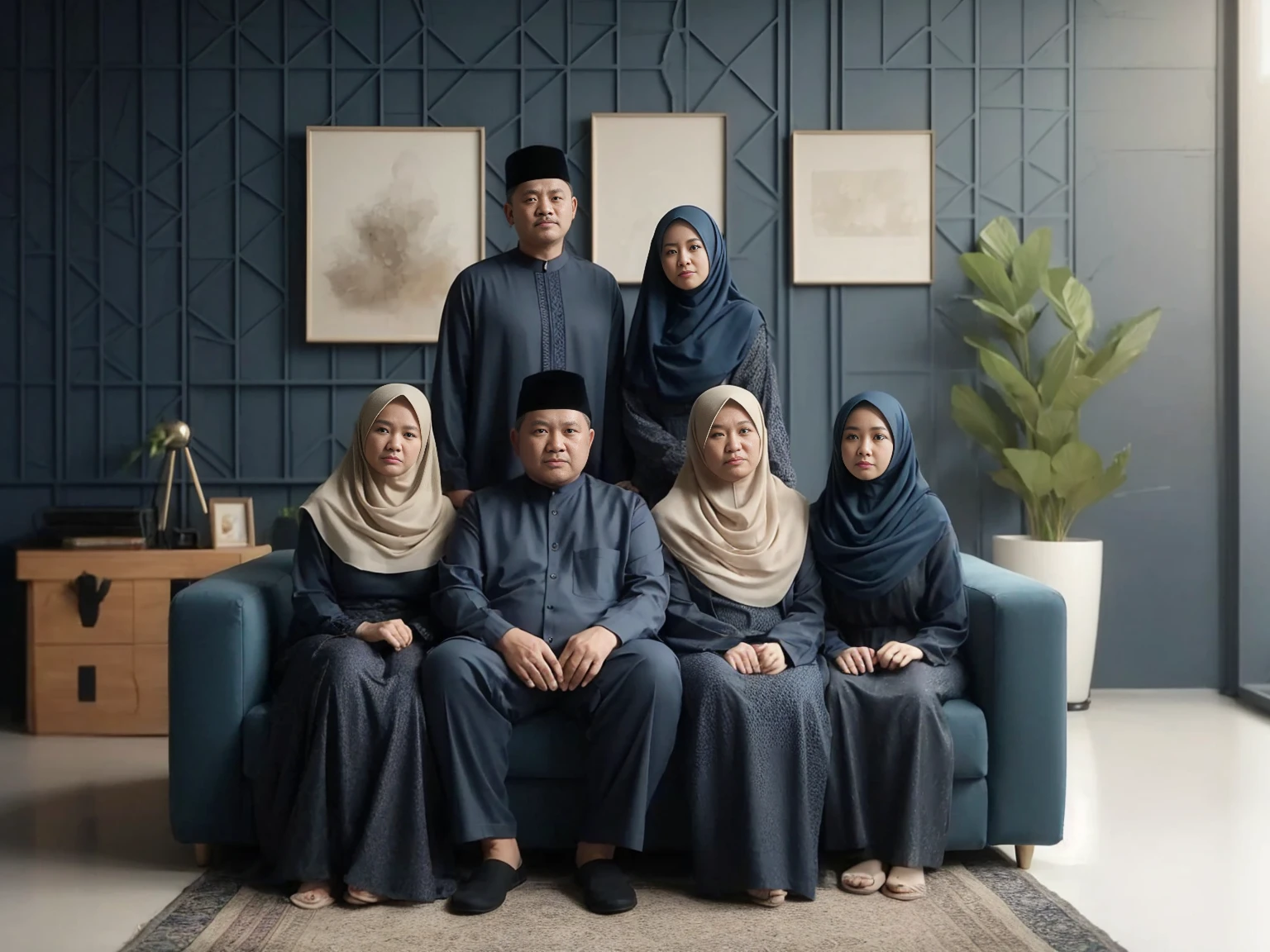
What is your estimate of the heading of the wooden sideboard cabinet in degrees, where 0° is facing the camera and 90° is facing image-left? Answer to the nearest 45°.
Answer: approximately 0°

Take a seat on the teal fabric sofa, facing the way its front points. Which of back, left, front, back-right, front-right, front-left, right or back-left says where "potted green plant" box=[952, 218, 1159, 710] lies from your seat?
back-left

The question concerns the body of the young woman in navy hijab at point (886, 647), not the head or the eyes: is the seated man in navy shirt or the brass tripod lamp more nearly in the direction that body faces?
the seated man in navy shirt

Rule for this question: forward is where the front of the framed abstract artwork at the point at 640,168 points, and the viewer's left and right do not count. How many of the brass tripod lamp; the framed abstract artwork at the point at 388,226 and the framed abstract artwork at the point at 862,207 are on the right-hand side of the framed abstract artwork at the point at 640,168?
2

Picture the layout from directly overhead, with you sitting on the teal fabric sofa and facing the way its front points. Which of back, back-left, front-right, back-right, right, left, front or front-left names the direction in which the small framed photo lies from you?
back-right

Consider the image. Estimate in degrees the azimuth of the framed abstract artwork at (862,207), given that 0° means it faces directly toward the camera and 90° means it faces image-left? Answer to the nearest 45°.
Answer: approximately 0°

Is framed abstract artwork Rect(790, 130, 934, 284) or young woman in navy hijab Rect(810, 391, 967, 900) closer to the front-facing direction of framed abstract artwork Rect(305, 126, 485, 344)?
the young woman in navy hijab

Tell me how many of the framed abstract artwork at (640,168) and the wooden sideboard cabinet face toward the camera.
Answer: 2
